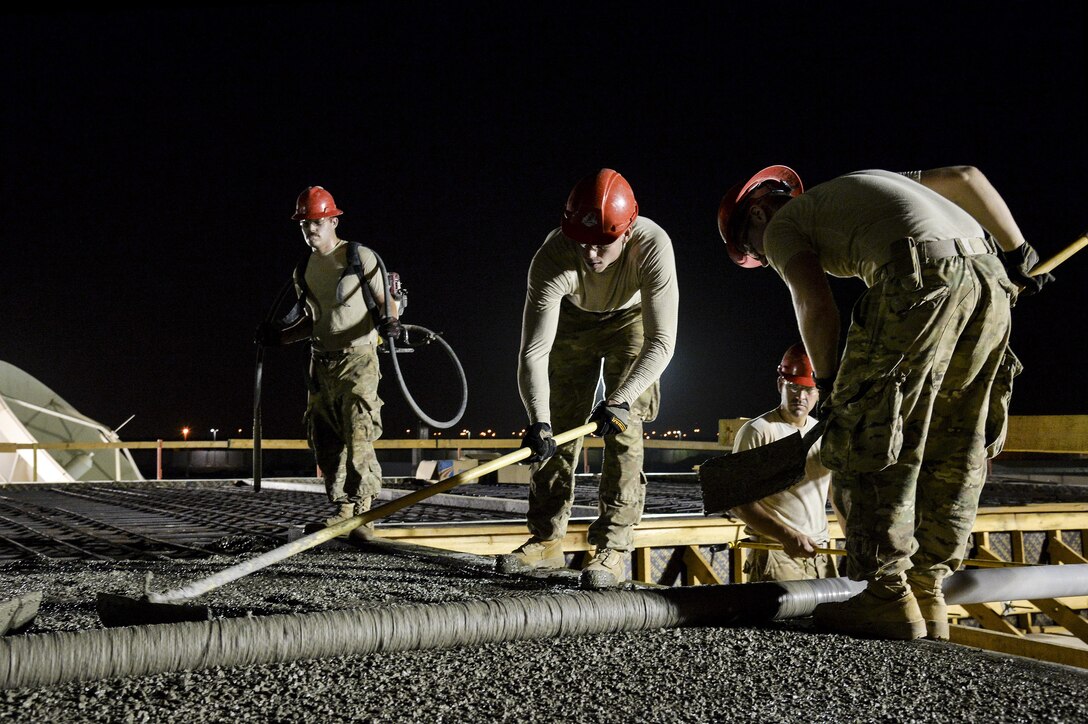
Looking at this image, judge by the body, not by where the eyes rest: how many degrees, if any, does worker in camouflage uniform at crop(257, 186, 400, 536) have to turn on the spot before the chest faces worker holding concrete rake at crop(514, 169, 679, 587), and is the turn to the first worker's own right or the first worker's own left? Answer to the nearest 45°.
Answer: approximately 90° to the first worker's own left

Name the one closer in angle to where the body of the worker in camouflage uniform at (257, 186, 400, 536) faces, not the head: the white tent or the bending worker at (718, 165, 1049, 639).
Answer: the bending worker

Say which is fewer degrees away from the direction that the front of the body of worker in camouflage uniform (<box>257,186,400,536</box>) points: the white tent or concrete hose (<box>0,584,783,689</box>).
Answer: the concrete hose

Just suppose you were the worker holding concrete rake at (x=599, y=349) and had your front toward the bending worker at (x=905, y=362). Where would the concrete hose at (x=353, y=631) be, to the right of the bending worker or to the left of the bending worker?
right

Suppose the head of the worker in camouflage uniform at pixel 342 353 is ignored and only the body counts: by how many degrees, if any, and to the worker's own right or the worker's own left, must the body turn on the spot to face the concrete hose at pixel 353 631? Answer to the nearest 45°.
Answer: approximately 45° to the worker's own left

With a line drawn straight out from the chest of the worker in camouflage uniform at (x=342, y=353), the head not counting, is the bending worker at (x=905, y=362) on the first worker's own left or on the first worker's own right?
on the first worker's own left

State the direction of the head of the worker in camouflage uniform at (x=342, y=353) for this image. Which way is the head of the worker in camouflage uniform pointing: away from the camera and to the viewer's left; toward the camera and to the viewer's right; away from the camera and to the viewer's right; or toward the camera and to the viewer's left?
toward the camera and to the viewer's left

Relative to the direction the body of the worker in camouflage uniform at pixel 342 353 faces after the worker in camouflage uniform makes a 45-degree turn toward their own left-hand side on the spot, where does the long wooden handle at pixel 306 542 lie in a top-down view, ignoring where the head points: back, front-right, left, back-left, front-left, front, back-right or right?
front

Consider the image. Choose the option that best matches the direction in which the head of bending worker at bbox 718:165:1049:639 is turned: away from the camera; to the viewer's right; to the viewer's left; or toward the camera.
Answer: to the viewer's left

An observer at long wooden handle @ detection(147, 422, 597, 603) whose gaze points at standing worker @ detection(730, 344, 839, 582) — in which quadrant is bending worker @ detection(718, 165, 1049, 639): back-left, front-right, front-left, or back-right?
front-right

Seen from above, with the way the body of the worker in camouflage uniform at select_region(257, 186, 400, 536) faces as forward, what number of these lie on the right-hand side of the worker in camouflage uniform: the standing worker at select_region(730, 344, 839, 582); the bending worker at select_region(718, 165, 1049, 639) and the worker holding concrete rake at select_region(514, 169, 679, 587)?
0

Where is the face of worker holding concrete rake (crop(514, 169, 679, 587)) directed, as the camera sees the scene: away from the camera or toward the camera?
toward the camera

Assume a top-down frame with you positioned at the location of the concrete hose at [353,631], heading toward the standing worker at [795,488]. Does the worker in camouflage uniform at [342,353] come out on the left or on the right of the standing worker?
left

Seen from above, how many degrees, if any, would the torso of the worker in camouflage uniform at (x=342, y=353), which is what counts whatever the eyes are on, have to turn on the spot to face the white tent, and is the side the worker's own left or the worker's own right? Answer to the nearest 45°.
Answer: approximately 135° to the worker's own right
